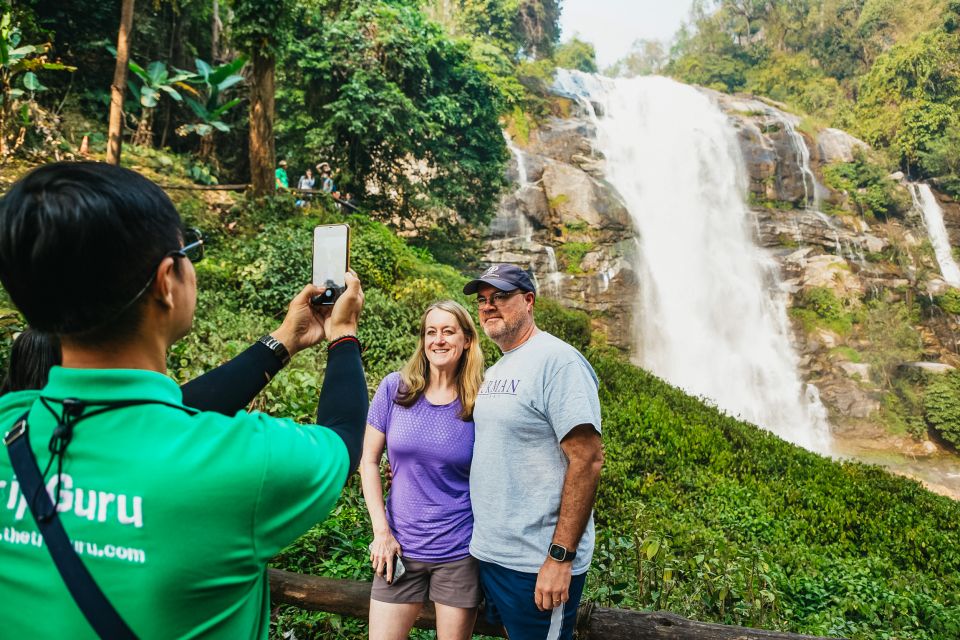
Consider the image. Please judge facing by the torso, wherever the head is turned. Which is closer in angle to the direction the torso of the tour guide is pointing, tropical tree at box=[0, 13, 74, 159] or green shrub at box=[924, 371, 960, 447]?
the green shrub

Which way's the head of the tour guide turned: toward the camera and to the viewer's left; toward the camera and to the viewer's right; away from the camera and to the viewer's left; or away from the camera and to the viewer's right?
away from the camera and to the viewer's right

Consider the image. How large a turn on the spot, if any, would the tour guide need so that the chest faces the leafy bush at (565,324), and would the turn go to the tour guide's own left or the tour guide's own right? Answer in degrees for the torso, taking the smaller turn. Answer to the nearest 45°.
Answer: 0° — they already face it

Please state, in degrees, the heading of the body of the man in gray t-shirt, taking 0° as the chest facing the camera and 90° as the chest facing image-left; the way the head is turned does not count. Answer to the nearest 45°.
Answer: approximately 45°

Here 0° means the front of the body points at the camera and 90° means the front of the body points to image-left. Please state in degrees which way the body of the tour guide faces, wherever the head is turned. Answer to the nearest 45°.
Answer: approximately 225°

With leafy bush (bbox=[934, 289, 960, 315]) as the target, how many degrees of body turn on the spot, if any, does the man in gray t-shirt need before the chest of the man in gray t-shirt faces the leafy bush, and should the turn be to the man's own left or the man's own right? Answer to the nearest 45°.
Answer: approximately 180°

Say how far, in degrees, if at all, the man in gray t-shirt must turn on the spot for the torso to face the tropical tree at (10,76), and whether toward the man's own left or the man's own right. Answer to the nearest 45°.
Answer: approximately 90° to the man's own right

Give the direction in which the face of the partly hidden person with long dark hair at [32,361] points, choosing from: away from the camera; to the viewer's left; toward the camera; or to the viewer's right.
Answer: away from the camera

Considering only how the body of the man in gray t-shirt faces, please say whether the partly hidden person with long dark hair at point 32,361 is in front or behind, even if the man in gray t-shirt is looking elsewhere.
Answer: in front
